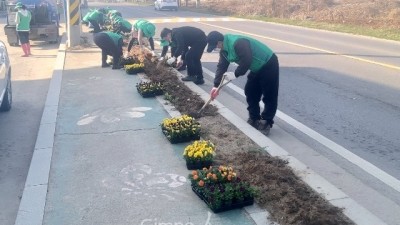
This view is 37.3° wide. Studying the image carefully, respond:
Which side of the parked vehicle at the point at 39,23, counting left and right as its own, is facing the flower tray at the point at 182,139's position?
back

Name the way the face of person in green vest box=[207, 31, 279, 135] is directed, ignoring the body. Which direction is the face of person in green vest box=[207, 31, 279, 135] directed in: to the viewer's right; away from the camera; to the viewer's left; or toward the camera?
to the viewer's left

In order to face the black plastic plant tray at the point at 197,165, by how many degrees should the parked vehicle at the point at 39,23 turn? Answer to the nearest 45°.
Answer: approximately 180°

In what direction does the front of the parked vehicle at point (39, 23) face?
away from the camera

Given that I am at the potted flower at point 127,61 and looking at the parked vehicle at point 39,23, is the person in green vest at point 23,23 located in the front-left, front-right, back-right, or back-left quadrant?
front-left

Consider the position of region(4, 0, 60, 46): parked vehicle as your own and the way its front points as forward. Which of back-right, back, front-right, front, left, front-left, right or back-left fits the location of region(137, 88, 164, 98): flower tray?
back

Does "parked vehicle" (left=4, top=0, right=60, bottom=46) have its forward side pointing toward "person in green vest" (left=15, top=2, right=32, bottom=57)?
no

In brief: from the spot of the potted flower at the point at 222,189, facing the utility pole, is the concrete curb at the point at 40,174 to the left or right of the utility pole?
left

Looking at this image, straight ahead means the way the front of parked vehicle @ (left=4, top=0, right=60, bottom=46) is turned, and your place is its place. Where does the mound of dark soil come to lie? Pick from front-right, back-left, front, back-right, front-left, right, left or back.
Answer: back
